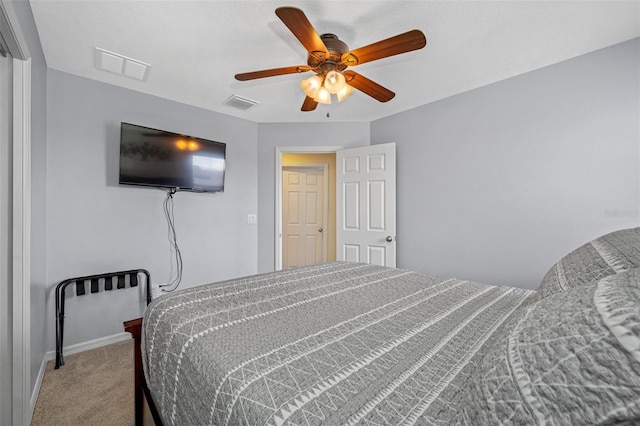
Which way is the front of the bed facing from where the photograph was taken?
facing away from the viewer and to the left of the viewer

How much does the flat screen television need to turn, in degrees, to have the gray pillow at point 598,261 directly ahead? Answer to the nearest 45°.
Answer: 0° — it already faces it

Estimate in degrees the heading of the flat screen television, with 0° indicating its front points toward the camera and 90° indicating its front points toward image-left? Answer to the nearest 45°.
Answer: approximately 315°

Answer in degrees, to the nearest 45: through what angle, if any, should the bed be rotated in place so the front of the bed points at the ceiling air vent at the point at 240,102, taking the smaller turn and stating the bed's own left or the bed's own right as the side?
0° — it already faces it

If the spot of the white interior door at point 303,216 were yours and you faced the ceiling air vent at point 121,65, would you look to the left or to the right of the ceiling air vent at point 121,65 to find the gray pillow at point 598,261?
left

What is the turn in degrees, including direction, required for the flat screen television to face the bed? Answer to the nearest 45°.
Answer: approximately 45° to its right
